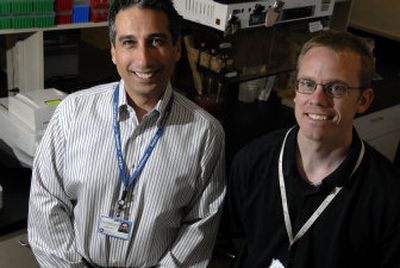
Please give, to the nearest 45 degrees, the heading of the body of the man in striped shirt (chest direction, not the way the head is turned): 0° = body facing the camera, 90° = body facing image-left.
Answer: approximately 0°

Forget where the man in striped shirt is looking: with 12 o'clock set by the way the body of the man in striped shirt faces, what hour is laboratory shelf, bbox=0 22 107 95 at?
The laboratory shelf is roughly at 5 o'clock from the man in striped shirt.

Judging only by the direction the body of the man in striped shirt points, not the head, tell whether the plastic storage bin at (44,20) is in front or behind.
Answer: behind

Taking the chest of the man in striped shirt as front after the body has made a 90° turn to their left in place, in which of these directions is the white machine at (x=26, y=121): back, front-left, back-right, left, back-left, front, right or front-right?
back-left

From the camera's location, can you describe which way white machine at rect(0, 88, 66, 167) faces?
facing the viewer and to the right of the viewer

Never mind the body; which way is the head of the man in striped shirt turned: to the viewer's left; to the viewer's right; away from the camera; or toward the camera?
toward the camera

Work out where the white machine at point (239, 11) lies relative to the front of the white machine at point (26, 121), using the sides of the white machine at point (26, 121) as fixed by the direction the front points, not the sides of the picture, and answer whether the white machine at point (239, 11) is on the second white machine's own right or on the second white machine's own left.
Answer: on the second white machine's own left

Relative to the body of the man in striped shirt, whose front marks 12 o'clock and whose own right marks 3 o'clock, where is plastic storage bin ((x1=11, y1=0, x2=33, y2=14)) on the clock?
The plastic storage bin is roughly at 5 o'clock from the man in striped shirt.
